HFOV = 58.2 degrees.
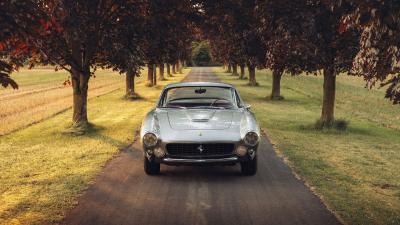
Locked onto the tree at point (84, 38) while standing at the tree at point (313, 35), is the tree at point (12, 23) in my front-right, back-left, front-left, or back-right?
front-left

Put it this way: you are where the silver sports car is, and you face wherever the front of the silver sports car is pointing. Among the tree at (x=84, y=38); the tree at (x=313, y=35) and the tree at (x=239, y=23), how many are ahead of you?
0

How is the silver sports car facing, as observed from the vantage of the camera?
facing the viewer

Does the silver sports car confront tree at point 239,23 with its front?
no

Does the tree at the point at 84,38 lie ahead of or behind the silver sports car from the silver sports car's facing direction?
behind

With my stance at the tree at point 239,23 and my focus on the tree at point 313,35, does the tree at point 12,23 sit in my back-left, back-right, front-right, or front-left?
front-right

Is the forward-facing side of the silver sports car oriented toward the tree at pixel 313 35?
no

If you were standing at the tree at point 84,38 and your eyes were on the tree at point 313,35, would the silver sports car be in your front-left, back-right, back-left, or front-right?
front-right

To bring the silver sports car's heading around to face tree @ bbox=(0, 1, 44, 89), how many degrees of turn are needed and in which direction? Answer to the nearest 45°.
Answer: approximately 45° to its right

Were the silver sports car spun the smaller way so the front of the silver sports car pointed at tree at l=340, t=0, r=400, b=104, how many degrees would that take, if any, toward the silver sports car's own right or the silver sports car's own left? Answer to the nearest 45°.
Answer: approximately 45° to the silver sports car's own left
